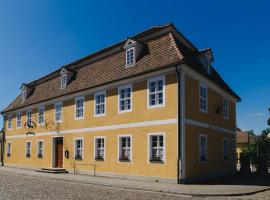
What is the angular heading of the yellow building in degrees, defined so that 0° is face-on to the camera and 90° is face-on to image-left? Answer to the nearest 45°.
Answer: approximately 45°
